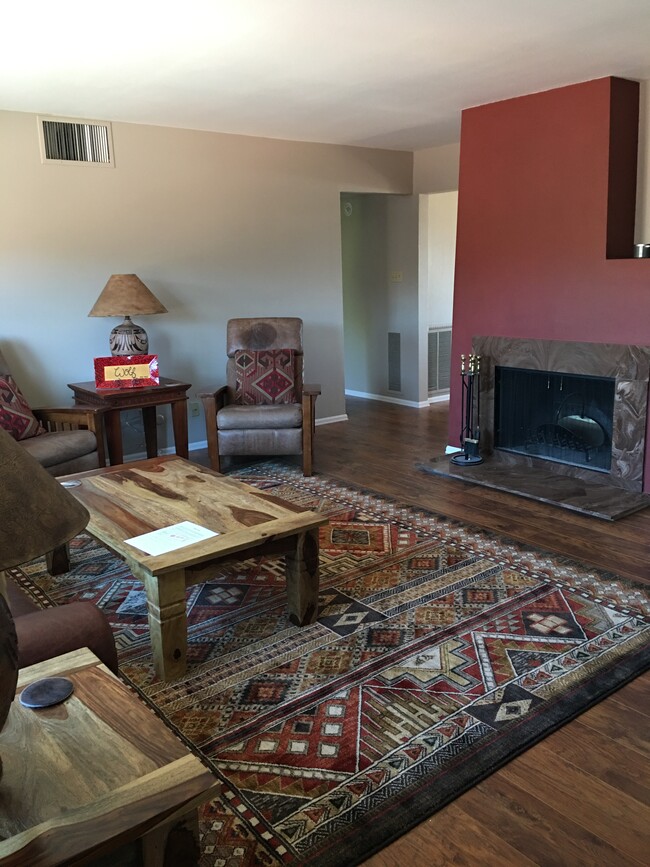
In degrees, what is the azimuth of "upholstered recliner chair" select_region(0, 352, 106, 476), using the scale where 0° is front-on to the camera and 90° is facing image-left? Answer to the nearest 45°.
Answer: approximately 315°

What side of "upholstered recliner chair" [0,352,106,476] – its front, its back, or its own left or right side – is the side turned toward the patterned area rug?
front

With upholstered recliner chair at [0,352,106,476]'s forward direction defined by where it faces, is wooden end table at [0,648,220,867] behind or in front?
in front

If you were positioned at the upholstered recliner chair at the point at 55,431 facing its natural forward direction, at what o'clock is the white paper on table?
The white paper on table is roughly at 1 o'clock from the upholstered recliner chair.

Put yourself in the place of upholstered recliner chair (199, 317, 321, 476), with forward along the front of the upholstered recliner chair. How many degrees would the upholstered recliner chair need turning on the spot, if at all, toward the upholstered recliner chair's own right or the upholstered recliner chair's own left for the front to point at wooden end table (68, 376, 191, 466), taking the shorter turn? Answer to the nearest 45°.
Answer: approximately 45° to the upholstered recliner chair's own right

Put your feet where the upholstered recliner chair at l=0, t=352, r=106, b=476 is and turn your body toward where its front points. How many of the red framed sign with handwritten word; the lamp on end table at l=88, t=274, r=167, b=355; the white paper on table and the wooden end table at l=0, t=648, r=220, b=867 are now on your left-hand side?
2

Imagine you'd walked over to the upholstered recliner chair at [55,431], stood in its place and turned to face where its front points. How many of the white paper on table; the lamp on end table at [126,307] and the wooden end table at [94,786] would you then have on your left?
1

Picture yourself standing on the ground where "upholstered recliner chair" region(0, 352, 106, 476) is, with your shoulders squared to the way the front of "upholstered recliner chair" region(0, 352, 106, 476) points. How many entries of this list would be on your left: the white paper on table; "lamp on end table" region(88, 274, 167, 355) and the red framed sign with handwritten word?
2

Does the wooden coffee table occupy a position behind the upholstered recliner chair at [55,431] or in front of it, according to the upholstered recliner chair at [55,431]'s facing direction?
in front

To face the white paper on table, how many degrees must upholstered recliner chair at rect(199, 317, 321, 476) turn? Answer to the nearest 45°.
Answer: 0° — it already faces it

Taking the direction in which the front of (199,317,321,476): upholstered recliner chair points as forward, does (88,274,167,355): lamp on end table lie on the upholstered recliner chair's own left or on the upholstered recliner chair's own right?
on the upholstered recliner chair's own right
